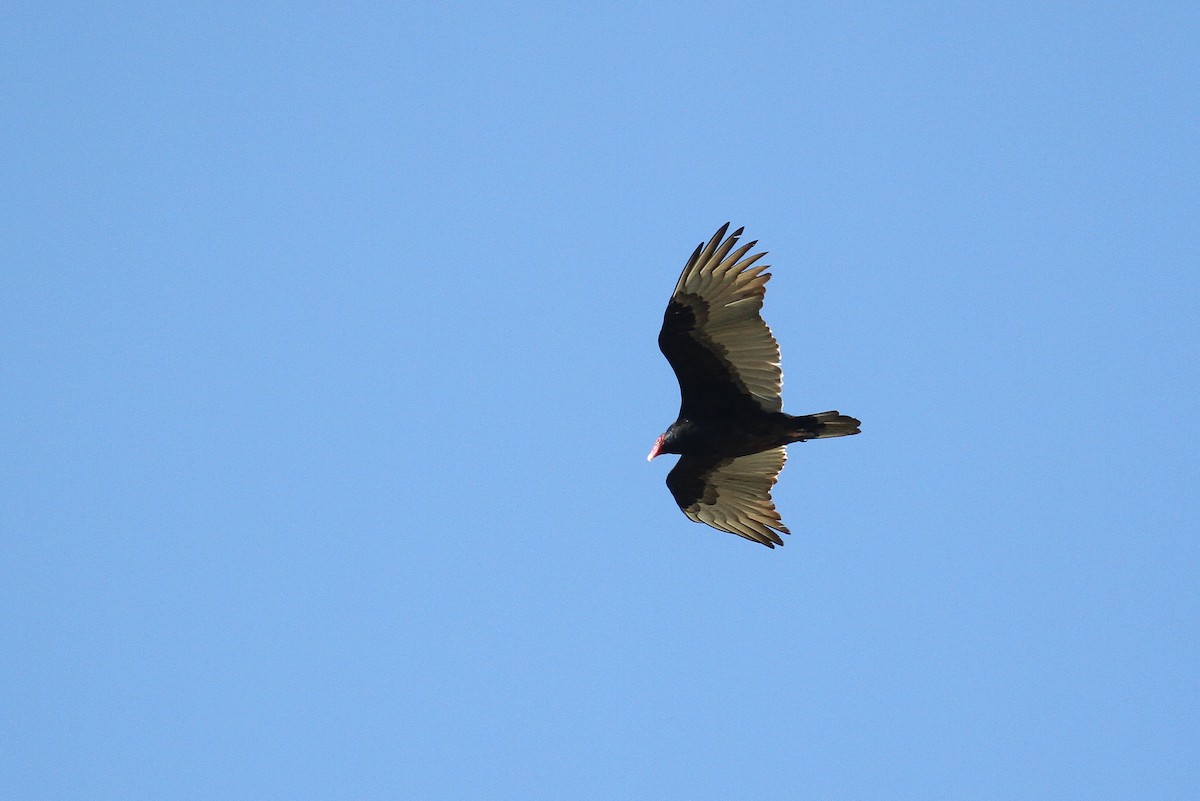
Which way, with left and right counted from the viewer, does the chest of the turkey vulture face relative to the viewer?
facing to the left of the viewer
